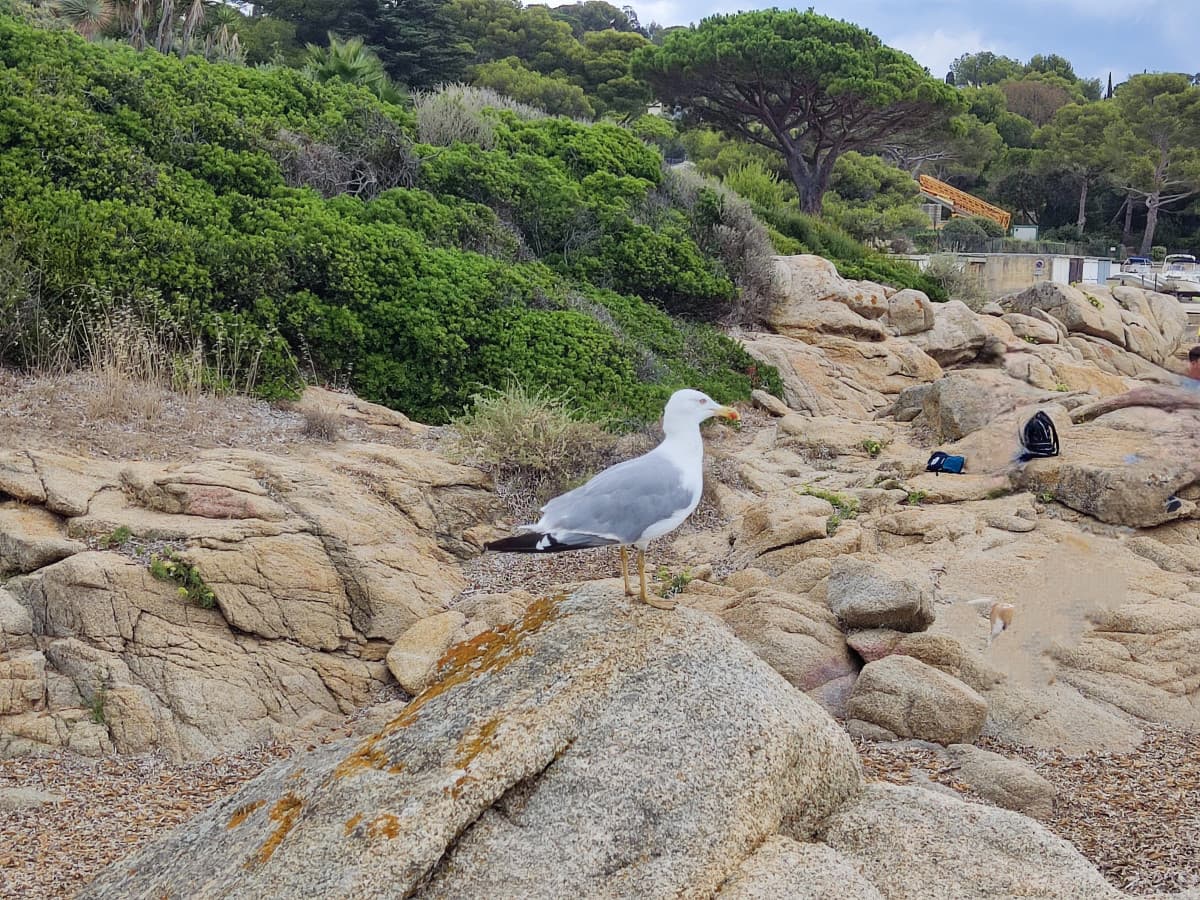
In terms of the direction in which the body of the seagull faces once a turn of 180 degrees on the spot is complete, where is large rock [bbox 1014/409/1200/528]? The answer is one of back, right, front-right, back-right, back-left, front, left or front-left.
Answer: back-right

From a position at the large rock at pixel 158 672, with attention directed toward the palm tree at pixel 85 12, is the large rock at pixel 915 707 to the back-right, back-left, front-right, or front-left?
back-right

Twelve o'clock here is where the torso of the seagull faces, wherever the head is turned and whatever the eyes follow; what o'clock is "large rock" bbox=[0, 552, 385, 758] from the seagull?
The large rock is roughly at 7 o'clock from the seagull.

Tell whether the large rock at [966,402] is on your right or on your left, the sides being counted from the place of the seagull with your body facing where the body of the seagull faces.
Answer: on your left

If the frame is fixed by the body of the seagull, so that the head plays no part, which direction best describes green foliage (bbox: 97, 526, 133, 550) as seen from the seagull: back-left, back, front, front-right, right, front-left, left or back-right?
back-left

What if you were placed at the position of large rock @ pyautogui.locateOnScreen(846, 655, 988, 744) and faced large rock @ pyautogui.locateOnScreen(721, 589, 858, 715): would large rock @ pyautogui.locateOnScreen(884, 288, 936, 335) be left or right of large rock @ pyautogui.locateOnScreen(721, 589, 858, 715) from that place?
right

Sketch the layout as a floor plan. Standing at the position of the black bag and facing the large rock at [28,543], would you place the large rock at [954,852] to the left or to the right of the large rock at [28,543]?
left

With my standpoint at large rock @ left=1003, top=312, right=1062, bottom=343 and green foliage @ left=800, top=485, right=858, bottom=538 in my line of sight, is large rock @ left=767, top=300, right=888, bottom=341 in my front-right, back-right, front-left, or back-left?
front-right

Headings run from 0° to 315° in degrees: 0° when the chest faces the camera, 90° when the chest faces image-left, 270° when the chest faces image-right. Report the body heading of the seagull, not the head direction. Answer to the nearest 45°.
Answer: approximately 270°

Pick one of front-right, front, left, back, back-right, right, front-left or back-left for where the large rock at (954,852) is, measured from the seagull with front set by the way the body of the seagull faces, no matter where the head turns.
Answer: front-right

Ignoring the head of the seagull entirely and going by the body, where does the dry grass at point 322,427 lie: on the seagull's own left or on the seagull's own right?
on the seagull's own left

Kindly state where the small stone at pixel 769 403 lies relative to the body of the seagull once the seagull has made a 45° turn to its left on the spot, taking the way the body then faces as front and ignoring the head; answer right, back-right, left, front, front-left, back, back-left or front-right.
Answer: front-left

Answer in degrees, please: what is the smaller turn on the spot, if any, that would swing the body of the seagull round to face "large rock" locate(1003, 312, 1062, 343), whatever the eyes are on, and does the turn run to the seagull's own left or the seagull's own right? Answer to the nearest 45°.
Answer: approximately 45° to the seagull's own left

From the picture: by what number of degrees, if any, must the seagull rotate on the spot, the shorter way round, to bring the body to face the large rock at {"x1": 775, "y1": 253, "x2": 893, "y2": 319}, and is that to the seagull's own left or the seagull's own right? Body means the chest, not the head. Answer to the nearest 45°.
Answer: approximately 90° to the seagull's own left

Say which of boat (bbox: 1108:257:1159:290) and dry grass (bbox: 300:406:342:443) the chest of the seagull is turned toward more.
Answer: the boat
